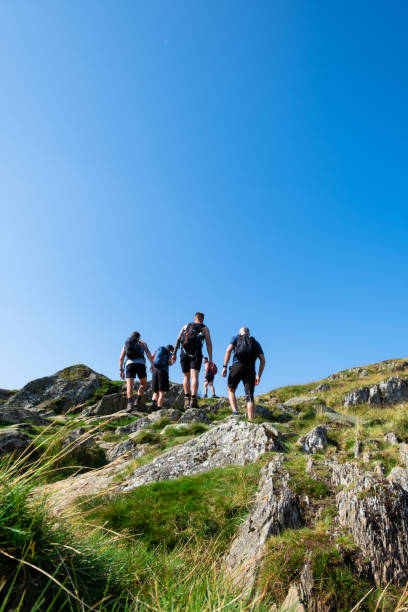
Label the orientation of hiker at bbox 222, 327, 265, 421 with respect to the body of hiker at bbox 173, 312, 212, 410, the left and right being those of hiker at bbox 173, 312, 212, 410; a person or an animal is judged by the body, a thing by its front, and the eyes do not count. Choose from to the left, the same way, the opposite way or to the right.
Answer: the same way

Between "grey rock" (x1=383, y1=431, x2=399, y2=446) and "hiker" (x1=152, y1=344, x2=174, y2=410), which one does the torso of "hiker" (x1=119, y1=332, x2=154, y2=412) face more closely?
the hiker

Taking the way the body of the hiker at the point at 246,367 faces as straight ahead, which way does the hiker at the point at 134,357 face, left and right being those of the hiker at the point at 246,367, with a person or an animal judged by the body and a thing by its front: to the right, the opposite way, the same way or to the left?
the same way

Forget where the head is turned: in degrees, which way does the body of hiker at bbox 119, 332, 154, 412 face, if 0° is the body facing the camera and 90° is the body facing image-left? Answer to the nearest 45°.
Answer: approximately 180°

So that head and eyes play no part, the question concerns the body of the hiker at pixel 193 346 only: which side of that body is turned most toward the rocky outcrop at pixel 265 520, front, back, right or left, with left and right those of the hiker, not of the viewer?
back

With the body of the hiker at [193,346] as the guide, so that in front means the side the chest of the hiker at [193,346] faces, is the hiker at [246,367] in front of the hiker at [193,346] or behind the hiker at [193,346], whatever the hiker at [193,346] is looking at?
behind

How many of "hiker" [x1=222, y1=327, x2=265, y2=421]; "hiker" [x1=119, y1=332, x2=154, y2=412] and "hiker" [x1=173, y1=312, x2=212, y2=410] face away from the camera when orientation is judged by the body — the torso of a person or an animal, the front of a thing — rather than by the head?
3

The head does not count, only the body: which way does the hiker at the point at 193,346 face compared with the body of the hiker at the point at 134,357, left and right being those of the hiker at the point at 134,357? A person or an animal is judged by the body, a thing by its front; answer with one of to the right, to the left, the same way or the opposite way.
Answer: the same way

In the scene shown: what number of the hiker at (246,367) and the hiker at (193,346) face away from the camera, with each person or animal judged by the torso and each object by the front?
2

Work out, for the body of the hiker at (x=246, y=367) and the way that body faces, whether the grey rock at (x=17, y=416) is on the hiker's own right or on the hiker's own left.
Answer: on the hiker's own left

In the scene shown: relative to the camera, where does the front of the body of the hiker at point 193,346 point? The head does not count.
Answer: away from the camera

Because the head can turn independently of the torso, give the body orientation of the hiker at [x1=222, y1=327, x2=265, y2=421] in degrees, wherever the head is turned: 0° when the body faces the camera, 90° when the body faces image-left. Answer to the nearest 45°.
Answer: approximately 180°
